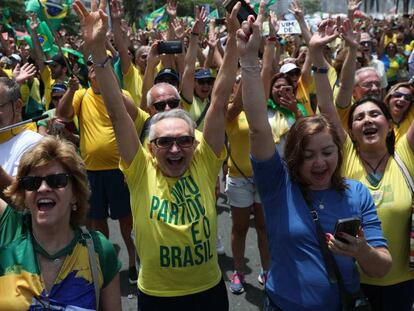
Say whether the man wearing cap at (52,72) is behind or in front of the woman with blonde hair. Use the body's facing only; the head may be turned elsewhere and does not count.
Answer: behind

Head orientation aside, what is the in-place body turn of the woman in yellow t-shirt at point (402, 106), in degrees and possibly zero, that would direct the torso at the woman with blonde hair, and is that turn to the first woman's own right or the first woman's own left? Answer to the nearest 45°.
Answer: approximately 45° to the first woman's own right

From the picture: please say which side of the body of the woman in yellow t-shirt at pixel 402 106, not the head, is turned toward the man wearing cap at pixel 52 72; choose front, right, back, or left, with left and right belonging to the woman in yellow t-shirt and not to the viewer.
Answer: right

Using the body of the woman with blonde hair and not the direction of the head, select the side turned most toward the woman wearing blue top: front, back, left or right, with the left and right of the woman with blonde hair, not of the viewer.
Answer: left

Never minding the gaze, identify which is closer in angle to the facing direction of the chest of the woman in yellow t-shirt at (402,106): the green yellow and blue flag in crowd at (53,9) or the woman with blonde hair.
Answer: the woman with blonde hair

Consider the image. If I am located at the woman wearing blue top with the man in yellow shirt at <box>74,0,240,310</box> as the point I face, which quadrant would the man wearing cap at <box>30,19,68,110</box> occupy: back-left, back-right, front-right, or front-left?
front-right

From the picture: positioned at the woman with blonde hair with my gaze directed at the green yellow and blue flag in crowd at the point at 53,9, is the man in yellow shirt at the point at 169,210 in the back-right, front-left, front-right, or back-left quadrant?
front-right

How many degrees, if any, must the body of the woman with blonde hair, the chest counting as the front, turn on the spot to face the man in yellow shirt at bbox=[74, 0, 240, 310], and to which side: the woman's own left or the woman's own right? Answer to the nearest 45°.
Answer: approximately 135° to the woman's own left

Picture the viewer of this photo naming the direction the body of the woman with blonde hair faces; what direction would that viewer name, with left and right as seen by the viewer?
facing the viewer

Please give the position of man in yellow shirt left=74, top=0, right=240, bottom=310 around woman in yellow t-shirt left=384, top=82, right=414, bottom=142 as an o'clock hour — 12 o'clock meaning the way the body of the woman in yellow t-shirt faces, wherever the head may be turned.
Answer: The man in yellow shirt is roughly at 1 o'clock from the woman in yellow t-shirt.

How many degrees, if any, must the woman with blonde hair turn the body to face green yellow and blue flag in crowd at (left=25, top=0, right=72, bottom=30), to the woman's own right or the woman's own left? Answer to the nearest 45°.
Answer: approximately 180°

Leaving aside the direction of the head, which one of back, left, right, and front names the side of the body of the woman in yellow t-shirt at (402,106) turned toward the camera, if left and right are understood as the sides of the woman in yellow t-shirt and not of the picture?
front

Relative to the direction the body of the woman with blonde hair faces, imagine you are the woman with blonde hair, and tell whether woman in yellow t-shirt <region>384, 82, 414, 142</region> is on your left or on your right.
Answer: on your left

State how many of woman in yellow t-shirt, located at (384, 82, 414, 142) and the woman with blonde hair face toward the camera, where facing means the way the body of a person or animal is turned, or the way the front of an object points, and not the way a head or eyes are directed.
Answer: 2
